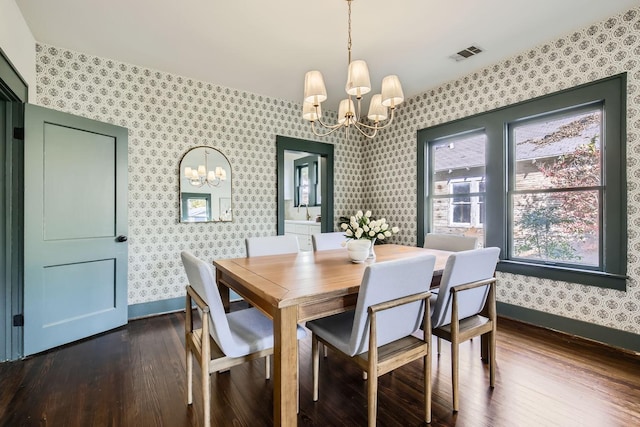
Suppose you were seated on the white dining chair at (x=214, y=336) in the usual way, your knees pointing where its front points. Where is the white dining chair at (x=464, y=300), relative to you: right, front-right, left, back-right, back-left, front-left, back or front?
front-right

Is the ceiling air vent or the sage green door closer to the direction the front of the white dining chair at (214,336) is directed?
the ceiling air vent

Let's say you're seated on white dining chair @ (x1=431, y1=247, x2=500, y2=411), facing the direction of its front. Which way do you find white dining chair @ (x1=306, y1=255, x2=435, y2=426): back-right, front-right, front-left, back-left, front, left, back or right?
left

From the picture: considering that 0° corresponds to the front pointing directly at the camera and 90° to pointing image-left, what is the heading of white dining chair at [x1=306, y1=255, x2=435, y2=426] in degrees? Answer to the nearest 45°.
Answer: approximately 135°

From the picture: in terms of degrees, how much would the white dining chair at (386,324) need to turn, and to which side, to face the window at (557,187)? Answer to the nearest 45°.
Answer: approximately 90° to its right

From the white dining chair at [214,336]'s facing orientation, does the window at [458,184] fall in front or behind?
in front

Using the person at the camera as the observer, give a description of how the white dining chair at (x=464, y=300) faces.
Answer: facing away from the viewer and to the left of the viewer

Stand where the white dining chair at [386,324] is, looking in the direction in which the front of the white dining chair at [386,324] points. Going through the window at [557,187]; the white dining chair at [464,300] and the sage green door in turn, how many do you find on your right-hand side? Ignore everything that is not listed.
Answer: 2

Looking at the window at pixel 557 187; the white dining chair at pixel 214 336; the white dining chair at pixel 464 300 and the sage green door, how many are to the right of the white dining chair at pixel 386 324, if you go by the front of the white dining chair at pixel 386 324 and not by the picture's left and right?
2

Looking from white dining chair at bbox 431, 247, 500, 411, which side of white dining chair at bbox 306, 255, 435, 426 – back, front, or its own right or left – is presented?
right

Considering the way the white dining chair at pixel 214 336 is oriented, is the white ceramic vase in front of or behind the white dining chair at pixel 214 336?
in front
